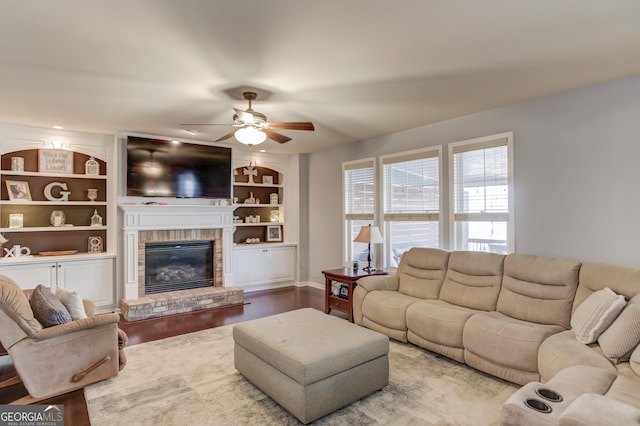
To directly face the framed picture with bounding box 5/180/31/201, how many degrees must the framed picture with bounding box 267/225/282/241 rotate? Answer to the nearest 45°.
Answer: approximately 45° to its right

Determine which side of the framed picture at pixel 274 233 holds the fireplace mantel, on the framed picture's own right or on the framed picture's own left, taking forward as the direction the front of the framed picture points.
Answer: on the framed picture's own right

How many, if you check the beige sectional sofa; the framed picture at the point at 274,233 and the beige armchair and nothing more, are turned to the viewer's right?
1

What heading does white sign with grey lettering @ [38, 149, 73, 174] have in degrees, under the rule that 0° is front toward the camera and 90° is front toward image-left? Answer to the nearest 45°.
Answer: approximately 0°

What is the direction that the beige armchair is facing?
to the viewer's right

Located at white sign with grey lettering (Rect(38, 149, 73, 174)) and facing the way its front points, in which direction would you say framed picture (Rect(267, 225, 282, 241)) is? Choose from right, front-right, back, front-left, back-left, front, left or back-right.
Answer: left

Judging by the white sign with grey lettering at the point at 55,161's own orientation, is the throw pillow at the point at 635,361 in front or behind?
in front

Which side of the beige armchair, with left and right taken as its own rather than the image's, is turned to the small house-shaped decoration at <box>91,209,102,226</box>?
left

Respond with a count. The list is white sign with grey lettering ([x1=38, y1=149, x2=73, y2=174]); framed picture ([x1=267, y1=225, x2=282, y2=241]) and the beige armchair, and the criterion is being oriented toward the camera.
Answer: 2

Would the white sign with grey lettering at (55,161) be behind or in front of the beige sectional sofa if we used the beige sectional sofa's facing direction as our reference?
in front

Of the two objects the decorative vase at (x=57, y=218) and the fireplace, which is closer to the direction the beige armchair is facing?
the fireplace
